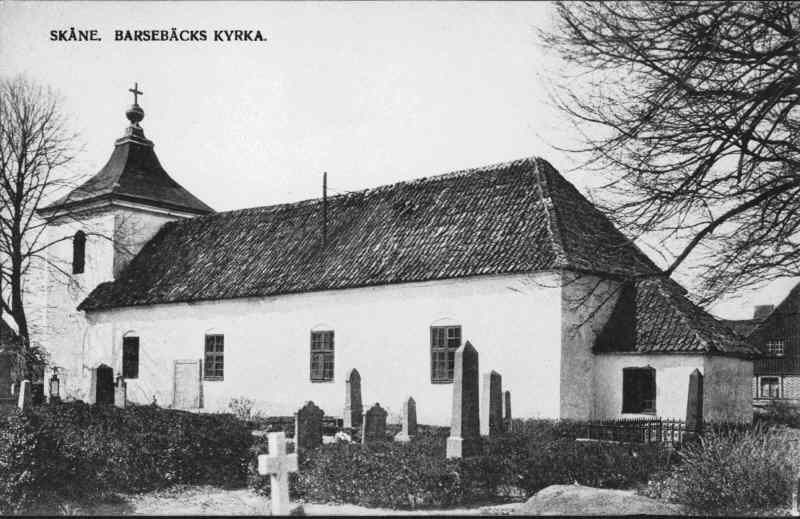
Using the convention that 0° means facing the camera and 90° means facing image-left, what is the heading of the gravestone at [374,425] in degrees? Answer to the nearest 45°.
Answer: approximately 0°

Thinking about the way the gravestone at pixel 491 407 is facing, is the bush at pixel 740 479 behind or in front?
in front

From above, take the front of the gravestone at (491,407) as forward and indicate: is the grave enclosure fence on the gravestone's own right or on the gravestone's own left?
on the gravestone's own left

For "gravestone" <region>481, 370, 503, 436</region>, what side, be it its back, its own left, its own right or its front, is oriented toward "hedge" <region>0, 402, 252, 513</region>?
right

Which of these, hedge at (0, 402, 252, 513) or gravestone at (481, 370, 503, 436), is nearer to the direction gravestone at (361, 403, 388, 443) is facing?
the hedge

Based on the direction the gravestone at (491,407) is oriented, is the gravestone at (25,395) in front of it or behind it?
behind

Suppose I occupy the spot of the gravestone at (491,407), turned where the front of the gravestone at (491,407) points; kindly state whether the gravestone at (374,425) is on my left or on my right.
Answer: on my right

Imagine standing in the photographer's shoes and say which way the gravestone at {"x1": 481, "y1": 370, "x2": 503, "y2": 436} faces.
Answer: facing the viewer and to the right of the viewer

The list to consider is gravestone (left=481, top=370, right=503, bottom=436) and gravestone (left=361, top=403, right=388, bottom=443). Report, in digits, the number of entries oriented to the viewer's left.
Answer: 0

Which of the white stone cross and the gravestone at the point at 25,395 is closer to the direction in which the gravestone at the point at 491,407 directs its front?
the white stone cross

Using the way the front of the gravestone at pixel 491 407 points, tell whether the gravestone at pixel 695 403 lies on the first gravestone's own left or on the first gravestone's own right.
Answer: on the first gravestone's own left

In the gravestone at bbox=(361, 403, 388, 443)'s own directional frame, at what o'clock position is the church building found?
The church building is roughly at 6 o'clock from the gravestone.
